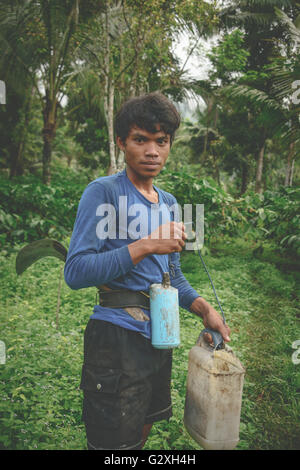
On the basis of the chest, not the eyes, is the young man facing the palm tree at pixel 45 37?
no

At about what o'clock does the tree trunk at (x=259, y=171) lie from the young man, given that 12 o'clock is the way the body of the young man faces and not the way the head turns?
The tree trunk is roughly at 8 o'clock from the young man.

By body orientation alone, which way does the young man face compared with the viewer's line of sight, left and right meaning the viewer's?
facing the viewer and to the right of the viewer

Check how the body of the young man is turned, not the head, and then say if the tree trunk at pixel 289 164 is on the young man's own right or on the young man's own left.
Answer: on the young man's own left
